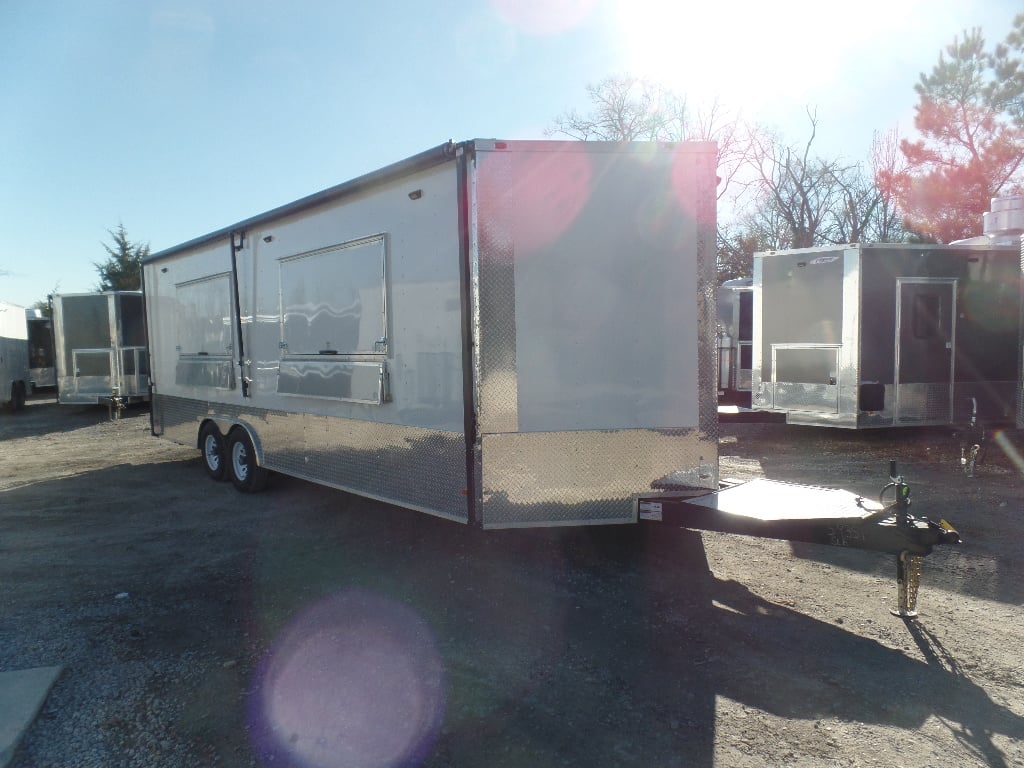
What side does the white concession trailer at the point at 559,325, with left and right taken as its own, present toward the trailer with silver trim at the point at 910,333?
left

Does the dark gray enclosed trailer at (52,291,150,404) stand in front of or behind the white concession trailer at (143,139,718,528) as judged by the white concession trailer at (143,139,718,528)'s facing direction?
behind

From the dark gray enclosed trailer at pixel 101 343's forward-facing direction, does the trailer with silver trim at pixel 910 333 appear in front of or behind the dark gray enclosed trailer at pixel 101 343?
in front

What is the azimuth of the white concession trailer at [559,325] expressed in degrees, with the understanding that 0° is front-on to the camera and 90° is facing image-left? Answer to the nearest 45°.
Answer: approximately 315°

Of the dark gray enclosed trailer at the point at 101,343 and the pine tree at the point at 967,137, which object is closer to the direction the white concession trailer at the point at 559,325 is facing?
the pine tree

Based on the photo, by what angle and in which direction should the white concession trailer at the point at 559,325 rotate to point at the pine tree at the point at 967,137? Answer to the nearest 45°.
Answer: approximately 90° to its left
